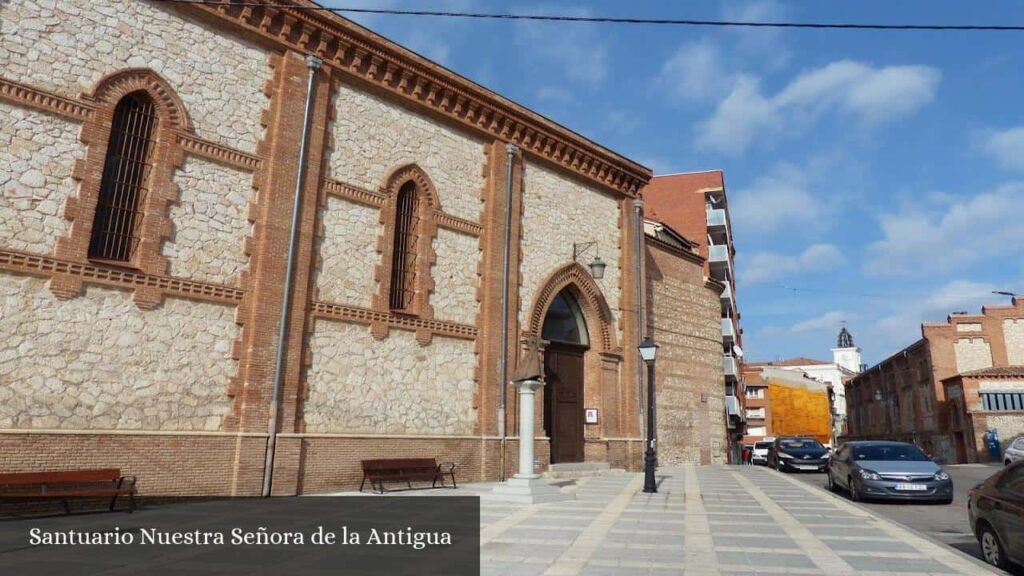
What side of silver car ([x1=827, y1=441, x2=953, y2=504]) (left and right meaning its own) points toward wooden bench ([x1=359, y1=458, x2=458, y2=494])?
right

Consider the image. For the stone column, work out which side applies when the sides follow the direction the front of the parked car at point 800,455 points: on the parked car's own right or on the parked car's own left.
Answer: on the parked car's own right

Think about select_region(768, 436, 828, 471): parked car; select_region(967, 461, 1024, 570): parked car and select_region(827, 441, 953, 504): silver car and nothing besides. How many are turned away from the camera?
0

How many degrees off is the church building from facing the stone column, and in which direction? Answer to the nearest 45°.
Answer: approximately 45° to its left

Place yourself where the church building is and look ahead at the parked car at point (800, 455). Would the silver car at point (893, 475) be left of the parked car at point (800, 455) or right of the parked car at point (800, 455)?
right

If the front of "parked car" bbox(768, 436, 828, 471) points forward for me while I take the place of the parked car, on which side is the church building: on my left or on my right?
on my right

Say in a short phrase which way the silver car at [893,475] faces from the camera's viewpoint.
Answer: facing the viewer and to the right of the viewer

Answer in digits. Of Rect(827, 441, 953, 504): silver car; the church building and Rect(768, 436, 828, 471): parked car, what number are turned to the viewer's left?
0

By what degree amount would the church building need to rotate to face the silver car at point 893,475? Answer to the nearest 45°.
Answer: approximately 45° to its left

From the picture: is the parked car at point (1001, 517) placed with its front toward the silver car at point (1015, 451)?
no

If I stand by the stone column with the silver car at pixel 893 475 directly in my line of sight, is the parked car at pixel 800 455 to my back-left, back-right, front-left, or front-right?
front-left

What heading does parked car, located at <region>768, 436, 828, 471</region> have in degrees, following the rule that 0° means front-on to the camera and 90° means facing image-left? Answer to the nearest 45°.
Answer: approximately 315°

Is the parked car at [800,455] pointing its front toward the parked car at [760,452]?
no

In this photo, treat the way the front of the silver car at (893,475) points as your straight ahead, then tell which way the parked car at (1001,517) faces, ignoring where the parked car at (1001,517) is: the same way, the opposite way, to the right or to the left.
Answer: the same way

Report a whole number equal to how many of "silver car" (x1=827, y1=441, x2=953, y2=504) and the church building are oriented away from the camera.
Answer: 0

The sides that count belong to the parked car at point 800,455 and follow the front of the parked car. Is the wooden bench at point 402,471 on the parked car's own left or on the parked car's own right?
on the parked car's own right

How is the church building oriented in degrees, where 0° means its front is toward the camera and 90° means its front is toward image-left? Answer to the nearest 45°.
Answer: approximately 315°
